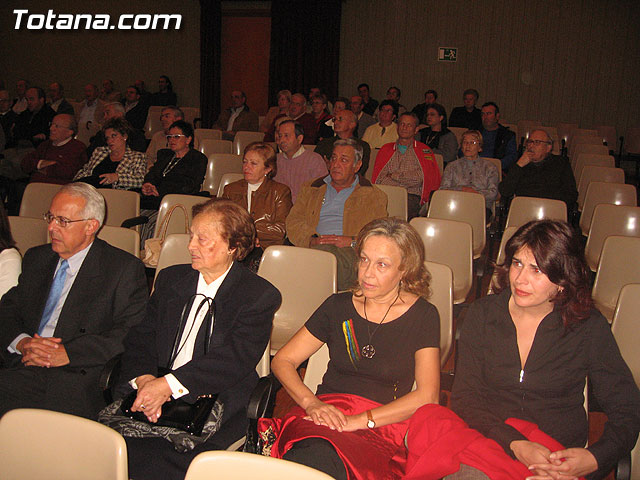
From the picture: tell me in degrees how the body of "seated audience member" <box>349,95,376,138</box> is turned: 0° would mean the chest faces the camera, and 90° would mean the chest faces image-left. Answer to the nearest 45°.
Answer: approximately 45°

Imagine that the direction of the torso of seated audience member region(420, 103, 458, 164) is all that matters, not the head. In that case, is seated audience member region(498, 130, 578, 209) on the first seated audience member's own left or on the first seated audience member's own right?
on the first seated audience member's own left

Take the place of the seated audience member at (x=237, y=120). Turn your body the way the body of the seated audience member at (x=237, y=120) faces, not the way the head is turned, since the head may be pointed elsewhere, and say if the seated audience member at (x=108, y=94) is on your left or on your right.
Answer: on your right

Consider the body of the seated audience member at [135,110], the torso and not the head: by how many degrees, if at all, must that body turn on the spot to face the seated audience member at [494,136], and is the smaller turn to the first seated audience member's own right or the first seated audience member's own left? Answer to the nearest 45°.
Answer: approximately 90° to the first seated audience member's own left

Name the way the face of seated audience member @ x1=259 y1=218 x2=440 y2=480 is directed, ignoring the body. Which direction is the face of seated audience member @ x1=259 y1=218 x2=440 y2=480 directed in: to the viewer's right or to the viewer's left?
to the viewer's left

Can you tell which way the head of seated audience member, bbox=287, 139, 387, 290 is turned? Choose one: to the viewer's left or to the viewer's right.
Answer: to the viewer's left

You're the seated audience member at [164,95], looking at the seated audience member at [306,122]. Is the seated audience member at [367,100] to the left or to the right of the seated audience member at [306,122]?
left
